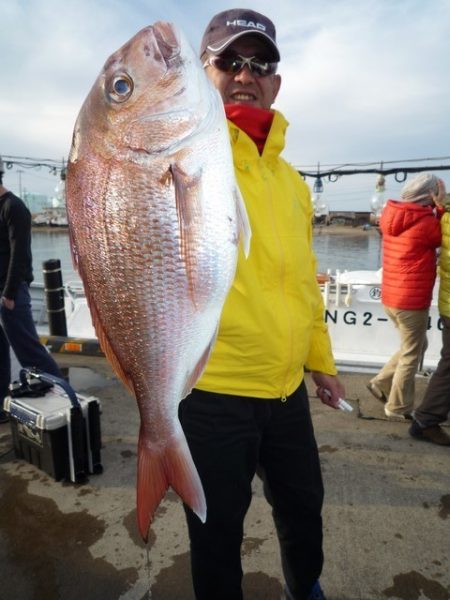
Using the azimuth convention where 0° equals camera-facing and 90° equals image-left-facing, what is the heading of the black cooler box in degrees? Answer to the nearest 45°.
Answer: approximately 45°

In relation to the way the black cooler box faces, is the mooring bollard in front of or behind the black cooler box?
behind

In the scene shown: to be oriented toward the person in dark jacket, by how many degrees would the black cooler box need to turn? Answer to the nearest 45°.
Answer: approximately 135° to its right
